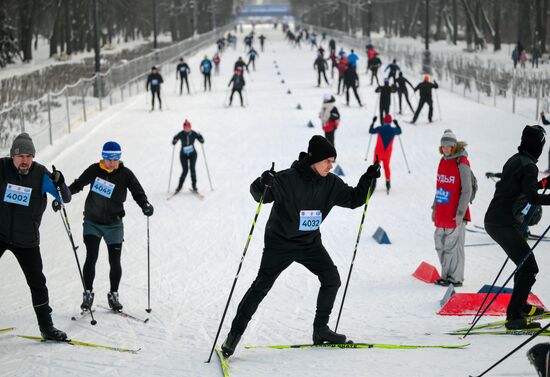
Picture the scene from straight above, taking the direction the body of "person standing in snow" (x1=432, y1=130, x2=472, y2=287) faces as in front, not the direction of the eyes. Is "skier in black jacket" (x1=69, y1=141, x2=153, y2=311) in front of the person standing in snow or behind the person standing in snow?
in front

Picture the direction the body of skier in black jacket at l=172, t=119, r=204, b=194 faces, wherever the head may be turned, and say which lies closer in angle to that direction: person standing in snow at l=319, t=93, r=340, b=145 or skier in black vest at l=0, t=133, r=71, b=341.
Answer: the skier in black vest

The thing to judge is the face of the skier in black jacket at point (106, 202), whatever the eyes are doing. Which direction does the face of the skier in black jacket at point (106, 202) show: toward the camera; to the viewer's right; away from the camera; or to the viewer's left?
toward the camera

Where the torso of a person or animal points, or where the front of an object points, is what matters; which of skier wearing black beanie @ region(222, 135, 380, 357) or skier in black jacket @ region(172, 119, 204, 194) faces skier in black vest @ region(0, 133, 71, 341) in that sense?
skier in black jacket @ region(172, 119, 204, 194)

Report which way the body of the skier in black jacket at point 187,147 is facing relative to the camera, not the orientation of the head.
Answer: toward the camera

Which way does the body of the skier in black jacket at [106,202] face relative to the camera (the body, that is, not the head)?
toward the camera

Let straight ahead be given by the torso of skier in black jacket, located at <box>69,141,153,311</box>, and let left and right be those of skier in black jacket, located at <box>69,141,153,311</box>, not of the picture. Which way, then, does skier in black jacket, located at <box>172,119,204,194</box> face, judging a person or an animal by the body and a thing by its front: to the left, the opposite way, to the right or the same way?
the same way

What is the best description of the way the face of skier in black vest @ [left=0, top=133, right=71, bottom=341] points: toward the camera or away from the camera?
toward the camera

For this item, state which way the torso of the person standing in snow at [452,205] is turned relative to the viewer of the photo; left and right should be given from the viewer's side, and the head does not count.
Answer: facing the viewer and to the left of the viewer

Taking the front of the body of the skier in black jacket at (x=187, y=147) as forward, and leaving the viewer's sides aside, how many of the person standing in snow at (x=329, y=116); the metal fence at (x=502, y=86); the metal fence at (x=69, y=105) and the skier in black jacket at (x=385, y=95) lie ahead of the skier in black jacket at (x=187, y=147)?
0

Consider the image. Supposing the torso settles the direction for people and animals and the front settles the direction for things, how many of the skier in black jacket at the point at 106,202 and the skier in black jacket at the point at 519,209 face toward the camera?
1

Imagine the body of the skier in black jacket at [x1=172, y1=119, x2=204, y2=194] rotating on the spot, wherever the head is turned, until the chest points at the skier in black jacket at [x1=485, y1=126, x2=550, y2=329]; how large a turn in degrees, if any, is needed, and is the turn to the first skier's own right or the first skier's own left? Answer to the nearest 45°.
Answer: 0° — they already face them
